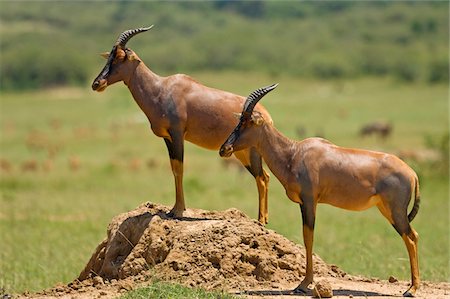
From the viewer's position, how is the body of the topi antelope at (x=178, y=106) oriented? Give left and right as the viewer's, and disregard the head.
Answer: facing to the left of the viewer

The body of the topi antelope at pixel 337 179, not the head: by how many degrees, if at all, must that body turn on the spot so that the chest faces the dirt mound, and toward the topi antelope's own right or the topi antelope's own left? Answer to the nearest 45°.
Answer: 0° — it already faces it

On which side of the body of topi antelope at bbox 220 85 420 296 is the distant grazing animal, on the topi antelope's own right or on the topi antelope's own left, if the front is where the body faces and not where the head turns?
on the topi antelope's own right

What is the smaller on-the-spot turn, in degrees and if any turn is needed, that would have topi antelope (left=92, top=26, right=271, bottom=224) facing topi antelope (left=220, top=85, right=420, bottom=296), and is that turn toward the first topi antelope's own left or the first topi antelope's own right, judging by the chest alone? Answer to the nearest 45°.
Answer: approximately 135° to the first topi antelope's own left

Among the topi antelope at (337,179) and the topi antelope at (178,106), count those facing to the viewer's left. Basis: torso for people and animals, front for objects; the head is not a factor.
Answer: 2

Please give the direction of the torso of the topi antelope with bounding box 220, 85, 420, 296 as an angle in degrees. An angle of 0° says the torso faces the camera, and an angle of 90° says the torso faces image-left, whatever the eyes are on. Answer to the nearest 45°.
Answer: approximately 90°
